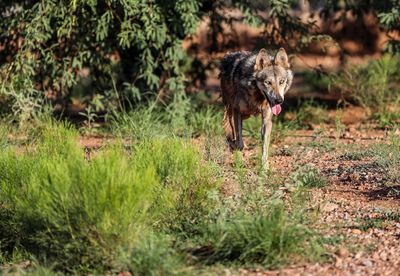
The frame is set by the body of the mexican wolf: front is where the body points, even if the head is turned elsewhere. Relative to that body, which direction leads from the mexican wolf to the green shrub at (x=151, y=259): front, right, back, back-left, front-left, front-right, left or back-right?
front-right

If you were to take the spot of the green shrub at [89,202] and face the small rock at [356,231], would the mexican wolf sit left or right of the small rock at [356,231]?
left

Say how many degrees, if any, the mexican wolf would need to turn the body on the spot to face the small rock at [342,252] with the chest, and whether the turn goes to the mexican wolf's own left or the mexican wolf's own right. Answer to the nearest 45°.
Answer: approximately 45° to the mexican wolf's own right

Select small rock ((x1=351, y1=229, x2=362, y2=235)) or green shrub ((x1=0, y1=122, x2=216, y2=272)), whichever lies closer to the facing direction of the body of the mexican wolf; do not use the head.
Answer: the small rock

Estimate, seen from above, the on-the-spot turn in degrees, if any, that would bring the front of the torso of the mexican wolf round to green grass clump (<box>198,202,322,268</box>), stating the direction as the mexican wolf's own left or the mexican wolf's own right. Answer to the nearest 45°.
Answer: approximately 45° to the mexican wolf's own right

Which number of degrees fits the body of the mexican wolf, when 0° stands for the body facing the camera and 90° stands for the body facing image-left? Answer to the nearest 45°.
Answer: approximately 315°
